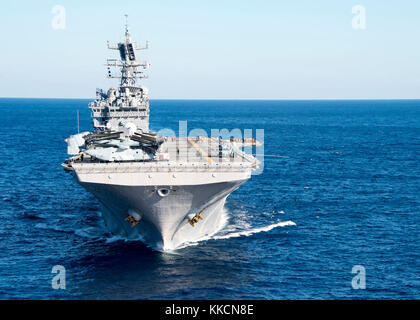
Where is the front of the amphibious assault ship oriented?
toward the camera
